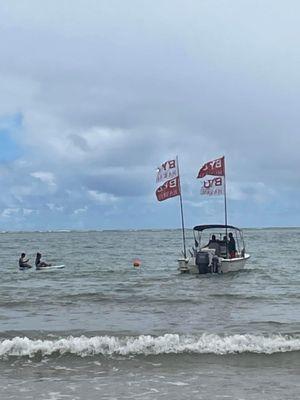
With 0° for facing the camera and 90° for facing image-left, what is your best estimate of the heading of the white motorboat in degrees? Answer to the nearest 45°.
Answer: approximately 225°
